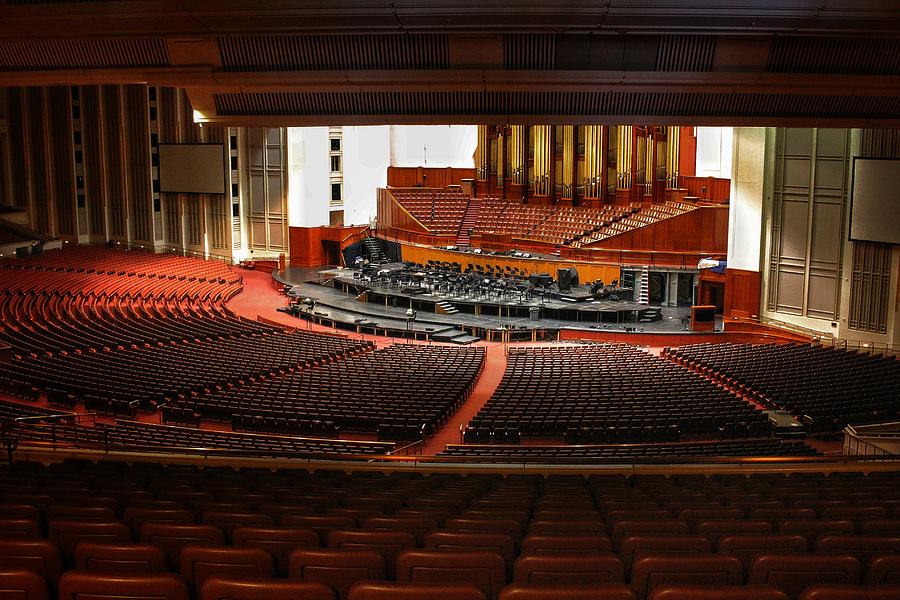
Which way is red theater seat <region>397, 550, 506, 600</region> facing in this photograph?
away from the camera

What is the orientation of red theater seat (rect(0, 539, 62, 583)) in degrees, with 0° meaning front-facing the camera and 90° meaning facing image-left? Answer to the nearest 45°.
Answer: approximately 180°

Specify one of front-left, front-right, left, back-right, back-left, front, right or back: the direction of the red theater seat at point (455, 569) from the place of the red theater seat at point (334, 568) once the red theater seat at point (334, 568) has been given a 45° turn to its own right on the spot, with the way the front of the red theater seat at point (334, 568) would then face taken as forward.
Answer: front-right

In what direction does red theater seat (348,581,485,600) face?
away from the camera

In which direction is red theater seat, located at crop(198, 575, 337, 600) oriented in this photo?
away from the camera

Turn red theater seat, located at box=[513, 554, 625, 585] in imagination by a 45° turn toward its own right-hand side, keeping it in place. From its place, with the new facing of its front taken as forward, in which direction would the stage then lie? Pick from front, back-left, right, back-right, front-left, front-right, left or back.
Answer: front-left

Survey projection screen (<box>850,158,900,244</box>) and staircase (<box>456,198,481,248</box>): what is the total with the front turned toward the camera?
2

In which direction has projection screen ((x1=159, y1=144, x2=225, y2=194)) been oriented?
toward the camera

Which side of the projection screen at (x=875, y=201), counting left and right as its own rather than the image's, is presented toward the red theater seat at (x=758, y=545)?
front

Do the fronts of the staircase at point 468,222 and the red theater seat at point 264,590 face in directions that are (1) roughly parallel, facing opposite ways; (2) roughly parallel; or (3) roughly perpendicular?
roughly parallel, facing opposite ways

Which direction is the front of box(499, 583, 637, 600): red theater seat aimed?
away from the camera

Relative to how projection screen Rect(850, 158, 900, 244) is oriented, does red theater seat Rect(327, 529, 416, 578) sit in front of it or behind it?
in front

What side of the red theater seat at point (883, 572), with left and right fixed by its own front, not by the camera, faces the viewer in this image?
back

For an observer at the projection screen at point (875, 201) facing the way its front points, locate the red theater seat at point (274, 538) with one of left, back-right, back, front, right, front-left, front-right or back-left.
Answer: front

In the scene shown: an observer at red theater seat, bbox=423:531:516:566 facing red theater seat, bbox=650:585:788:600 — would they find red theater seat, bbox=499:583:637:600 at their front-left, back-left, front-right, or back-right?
front-right

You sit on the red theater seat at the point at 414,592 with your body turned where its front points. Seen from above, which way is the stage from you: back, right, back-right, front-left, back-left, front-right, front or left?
front
